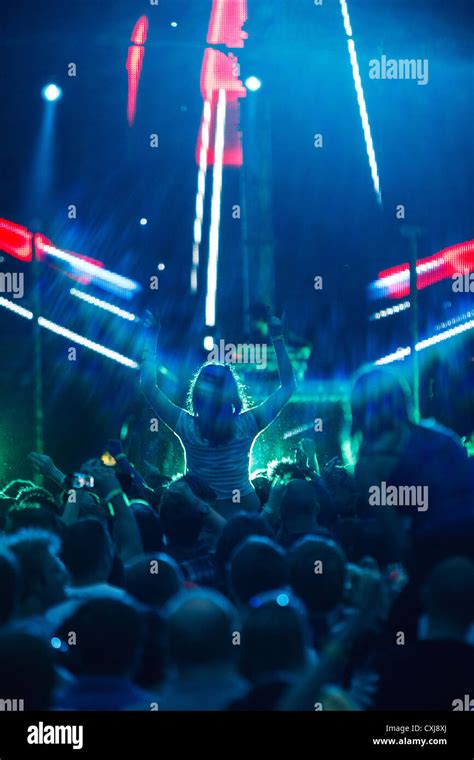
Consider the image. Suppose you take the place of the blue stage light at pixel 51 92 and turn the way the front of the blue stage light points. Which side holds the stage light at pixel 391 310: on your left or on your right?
on your left

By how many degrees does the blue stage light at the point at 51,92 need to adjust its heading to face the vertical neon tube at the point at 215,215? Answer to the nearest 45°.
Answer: approximately 90° to its left

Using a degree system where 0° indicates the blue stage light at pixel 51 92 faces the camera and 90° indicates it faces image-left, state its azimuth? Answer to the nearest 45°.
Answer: approximately 0°

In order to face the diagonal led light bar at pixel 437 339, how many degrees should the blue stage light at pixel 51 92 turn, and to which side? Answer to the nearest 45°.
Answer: approximately 90° to its left

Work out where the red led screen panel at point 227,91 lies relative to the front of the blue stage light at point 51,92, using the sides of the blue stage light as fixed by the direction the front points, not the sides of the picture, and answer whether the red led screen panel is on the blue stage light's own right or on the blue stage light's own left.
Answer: on the blue stage light's own left

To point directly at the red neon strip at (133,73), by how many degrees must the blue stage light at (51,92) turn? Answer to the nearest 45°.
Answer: approximately 90° to its left

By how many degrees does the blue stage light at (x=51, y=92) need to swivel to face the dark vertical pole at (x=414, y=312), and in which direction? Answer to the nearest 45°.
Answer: approximately 45° to its left
